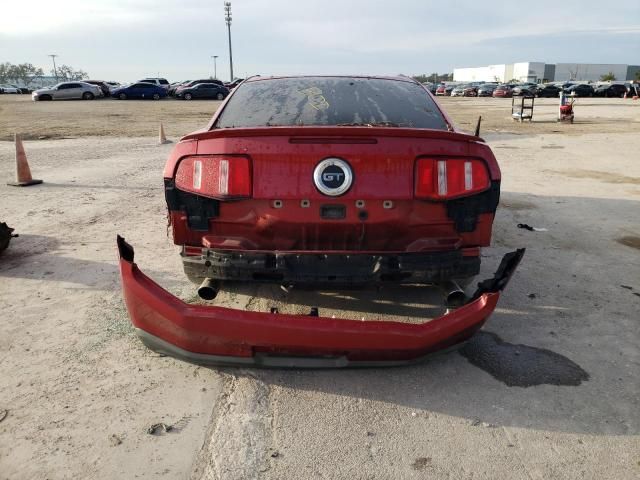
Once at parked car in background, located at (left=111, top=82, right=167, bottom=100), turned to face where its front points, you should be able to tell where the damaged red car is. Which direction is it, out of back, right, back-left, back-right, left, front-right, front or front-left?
left

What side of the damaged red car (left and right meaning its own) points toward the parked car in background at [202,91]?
front

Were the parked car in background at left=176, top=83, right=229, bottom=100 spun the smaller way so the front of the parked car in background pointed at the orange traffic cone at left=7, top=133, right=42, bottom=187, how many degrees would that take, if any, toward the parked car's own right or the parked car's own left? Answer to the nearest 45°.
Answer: approximately 90° to the parked car's own left

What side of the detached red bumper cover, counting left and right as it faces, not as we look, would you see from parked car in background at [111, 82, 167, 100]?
back

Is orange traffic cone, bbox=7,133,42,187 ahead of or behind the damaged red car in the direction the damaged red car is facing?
ahead

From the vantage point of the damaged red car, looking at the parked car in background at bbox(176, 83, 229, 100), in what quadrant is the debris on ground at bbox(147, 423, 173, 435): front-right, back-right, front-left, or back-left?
back-left

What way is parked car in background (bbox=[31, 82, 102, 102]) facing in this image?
to the viewer's left

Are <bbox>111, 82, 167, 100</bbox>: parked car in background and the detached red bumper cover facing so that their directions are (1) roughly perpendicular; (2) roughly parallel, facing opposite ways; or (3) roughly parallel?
roughly perpendicular

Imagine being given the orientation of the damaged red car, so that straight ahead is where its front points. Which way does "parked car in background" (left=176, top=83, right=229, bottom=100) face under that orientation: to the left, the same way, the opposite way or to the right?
to the left

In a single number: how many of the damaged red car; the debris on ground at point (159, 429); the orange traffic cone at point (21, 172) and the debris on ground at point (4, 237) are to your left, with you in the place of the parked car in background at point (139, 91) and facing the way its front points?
4

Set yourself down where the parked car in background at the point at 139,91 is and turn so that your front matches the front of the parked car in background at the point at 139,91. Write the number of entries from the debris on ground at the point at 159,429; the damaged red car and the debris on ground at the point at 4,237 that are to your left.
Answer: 3

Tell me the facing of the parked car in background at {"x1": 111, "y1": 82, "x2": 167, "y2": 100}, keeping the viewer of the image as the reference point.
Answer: facing to the left of the viewer

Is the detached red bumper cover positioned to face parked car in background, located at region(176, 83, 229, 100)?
no

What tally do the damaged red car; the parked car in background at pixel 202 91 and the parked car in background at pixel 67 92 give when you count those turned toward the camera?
0

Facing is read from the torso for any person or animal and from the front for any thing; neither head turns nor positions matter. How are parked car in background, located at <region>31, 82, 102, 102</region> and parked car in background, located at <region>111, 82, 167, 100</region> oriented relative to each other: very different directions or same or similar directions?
same or similar directions

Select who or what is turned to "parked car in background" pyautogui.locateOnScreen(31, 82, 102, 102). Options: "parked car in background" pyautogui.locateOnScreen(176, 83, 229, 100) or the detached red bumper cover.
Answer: "parked car in background" pyautogui.locateOnScreen(176, 83, 229, 100)

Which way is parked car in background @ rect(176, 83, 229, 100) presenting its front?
to the viewer's left

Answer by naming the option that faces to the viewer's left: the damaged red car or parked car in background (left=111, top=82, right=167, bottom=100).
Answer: the parked car in background

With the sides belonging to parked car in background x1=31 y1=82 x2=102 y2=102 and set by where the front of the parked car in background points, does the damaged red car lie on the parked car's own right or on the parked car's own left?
on the parked car's own left

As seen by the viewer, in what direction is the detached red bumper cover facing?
toward the camera

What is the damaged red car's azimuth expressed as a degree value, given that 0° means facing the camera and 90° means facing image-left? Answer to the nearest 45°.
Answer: approximately 180°
